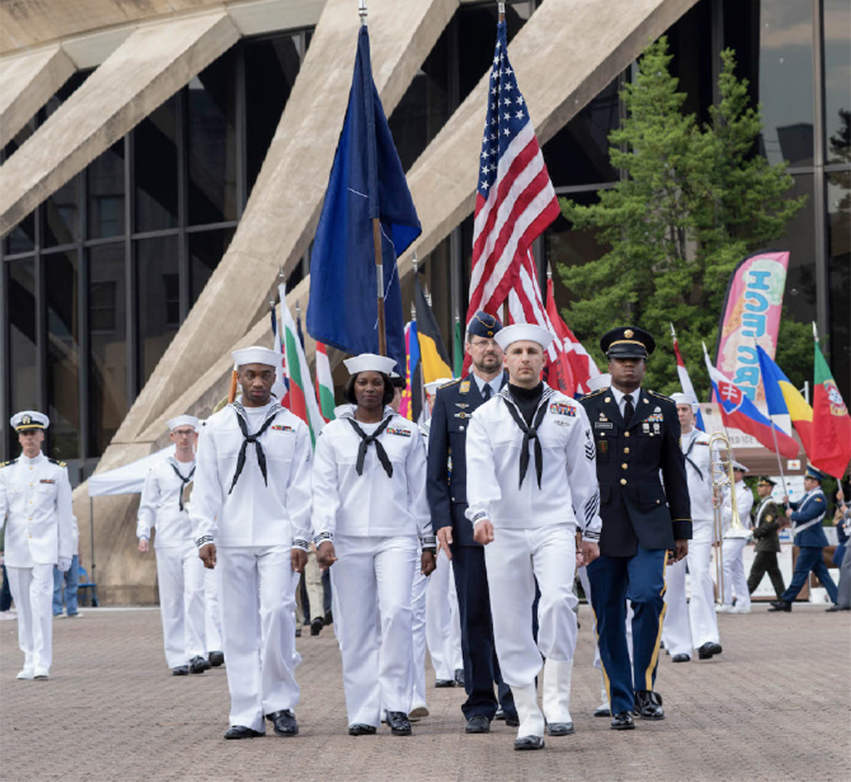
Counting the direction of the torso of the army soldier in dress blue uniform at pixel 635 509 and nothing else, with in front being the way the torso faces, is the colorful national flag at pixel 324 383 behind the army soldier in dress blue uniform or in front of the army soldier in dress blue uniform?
behind

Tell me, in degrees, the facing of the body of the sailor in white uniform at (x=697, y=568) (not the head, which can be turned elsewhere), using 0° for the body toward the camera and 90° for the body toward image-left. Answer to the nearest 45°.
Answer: approximately 0°

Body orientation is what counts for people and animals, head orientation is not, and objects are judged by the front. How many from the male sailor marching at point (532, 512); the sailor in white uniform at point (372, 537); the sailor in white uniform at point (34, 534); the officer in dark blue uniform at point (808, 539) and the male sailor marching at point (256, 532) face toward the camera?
4

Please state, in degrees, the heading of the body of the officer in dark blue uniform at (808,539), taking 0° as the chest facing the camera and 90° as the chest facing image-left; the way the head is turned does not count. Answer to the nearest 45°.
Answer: approximately 90°

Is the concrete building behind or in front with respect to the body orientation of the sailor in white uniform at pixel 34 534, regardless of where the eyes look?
behind
